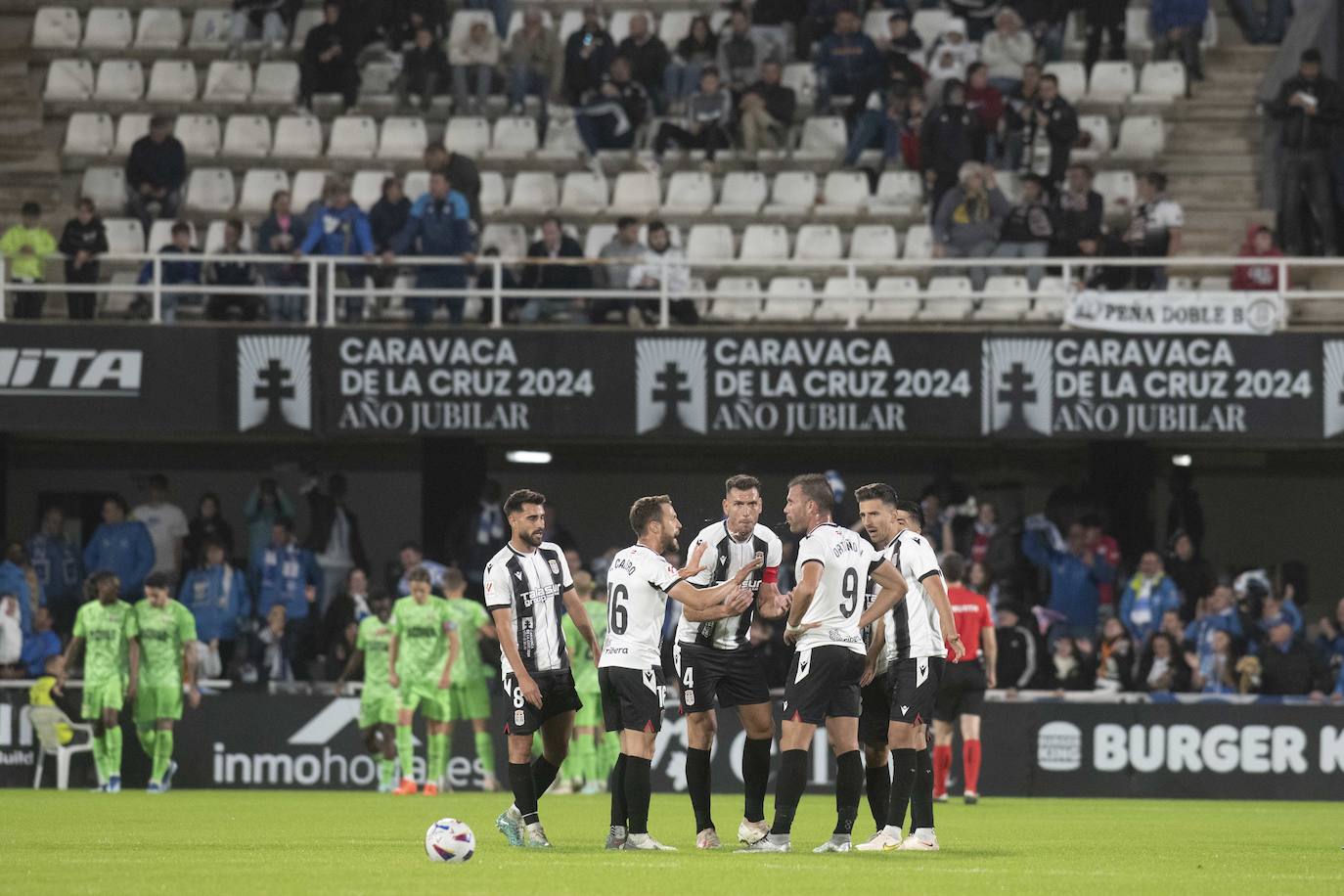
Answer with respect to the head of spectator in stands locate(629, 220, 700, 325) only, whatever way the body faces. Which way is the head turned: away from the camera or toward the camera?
toward the camera

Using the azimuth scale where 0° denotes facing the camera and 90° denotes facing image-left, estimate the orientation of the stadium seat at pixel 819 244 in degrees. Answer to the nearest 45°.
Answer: approximately 0°

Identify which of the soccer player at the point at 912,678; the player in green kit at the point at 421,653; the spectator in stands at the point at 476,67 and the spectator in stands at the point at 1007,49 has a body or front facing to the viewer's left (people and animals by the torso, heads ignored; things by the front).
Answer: the soccer player

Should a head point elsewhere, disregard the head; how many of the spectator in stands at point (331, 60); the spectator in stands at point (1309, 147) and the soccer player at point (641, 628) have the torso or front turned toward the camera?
2

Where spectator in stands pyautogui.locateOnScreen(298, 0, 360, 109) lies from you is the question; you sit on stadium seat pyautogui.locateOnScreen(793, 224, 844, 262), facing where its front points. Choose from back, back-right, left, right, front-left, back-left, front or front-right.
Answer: right

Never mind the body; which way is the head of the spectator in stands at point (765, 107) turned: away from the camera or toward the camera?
toward the camera

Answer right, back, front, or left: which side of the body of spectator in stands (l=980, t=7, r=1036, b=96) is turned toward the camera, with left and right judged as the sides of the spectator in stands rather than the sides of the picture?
front

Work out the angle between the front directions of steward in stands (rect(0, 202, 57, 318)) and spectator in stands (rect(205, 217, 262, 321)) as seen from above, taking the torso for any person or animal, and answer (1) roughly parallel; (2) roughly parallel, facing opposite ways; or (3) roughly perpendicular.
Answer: roughly parallel

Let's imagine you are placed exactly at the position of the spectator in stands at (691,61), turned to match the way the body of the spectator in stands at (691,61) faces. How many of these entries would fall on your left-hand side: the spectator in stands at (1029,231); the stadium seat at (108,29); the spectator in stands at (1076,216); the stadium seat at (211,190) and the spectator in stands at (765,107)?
3

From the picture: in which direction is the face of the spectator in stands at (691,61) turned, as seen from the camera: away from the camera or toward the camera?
toward the camera

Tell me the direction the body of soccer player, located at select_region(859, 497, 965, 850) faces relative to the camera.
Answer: to the viewer's left

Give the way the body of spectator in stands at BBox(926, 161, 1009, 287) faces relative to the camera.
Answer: toward the camera

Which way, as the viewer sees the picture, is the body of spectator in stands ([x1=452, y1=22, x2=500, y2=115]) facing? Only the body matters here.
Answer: toward the camera
